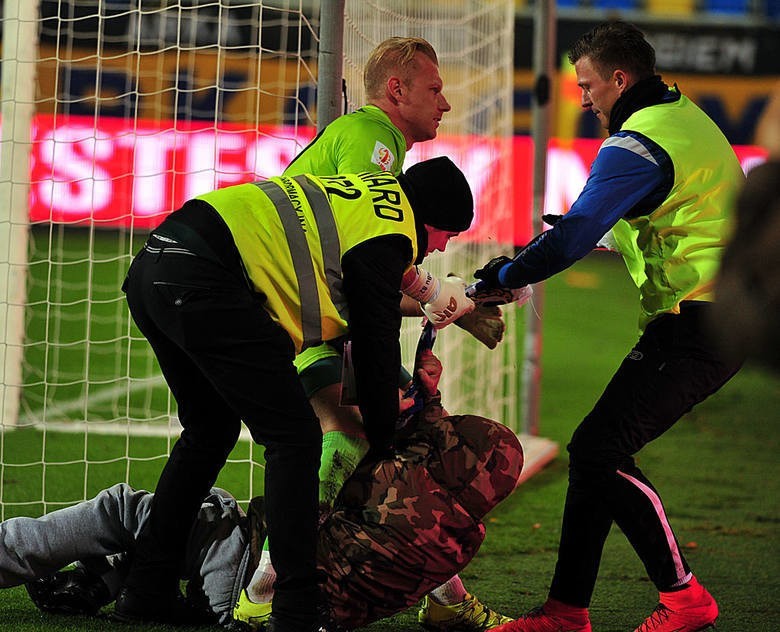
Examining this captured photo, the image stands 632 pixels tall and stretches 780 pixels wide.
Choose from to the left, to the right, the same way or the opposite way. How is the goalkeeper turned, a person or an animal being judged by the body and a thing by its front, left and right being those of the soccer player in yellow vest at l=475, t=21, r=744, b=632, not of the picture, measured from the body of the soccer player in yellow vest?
the opposite way

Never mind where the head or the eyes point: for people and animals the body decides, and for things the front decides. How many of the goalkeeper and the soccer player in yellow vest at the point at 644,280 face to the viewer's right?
1

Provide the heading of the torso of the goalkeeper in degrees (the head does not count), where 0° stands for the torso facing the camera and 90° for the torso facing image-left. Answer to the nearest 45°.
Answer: approximately 270°

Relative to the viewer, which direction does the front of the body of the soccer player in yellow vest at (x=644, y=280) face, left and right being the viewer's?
facing to the left of the viewer

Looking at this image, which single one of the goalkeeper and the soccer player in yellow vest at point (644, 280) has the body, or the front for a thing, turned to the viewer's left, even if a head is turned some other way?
the soccer player in yellow vest

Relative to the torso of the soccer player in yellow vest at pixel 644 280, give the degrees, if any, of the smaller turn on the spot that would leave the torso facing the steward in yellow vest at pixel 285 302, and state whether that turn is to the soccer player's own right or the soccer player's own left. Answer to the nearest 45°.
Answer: approximately 45° to the soccer player's own left

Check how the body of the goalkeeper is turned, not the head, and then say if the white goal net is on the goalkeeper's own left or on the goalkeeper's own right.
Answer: on the goalkeeper's own left

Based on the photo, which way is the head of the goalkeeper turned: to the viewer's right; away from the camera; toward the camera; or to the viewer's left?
to the viewer's right
